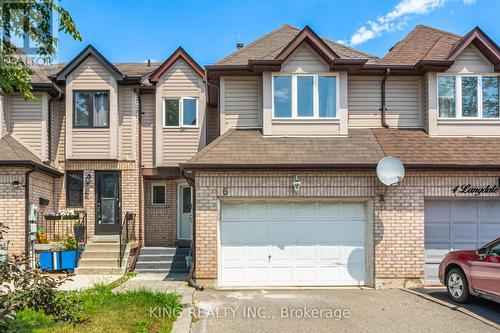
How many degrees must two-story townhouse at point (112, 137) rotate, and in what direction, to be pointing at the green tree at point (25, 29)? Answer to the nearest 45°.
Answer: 0° — it already faces it

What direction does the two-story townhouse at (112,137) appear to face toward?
toward the camera

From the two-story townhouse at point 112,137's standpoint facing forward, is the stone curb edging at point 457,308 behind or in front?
in front

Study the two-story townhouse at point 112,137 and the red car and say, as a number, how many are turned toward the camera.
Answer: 1

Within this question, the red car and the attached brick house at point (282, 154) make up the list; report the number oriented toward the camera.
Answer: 1

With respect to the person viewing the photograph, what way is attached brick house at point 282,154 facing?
facing the viewer

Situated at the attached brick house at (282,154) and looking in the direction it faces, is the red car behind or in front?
in front
